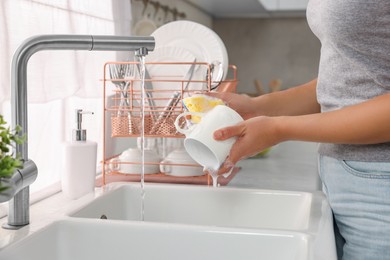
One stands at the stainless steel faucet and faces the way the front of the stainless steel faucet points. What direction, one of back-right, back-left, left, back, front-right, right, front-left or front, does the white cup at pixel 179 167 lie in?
front-left

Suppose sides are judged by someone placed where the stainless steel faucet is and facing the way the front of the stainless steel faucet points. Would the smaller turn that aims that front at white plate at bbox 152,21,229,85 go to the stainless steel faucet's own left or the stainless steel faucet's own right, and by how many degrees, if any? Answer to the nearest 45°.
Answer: approximately 45° to the stainless steel faucet's own left

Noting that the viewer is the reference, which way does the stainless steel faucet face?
facing to the right of the viewer

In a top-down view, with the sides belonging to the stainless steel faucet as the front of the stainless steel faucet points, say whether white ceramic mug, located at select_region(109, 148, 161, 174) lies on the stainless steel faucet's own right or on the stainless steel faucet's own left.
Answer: on the stainless steel faucet's own left
